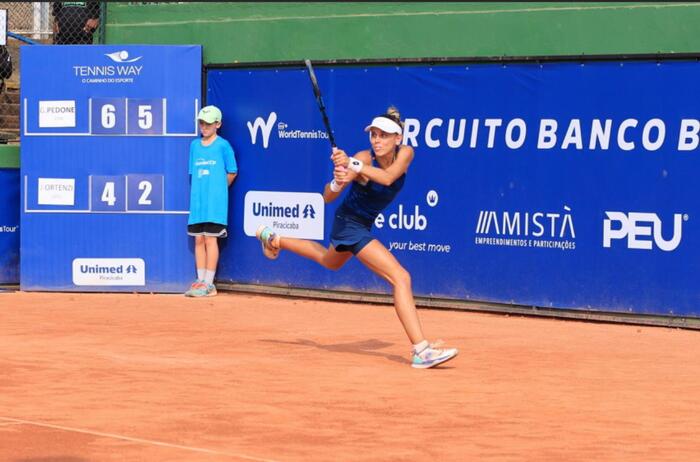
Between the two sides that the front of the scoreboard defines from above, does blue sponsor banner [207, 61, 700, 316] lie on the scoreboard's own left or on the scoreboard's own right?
on the scoreboard's own left

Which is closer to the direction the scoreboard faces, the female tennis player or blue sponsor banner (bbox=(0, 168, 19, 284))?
the female tennis player

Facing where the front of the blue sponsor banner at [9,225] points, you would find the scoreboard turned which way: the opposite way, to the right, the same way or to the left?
the same way

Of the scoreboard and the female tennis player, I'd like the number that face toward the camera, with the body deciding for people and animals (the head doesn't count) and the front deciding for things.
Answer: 2

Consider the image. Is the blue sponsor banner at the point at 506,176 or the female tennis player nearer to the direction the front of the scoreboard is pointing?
the female tennis player

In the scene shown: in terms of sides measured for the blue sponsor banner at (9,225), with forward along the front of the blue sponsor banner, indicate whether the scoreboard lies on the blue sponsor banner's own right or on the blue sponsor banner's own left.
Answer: on the blue sponsor banner's own left

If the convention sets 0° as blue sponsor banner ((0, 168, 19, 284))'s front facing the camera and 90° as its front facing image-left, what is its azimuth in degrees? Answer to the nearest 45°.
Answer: approximately 0°

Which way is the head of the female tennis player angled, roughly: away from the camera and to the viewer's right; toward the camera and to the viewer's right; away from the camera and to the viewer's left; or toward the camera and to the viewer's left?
toward the camera and to the viewer's left

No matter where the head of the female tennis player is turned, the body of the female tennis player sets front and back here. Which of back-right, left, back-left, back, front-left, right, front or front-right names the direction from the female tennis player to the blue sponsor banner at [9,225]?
back-right

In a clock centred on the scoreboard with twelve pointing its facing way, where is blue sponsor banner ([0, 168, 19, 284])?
The blue sponsor banner is roughly at 4 o'clock from the scoreboard.

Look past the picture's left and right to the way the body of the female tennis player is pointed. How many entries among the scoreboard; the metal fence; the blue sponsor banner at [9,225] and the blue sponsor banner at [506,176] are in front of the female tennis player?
0

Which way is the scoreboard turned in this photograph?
toward the camera

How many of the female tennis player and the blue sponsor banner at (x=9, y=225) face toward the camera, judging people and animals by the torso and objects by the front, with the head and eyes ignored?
2

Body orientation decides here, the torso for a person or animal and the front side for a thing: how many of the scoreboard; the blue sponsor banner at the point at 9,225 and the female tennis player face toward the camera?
3

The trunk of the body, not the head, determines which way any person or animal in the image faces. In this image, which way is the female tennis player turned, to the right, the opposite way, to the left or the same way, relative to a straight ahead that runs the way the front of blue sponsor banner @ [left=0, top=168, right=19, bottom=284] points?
the same way

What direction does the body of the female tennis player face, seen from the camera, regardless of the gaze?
toward the camera
